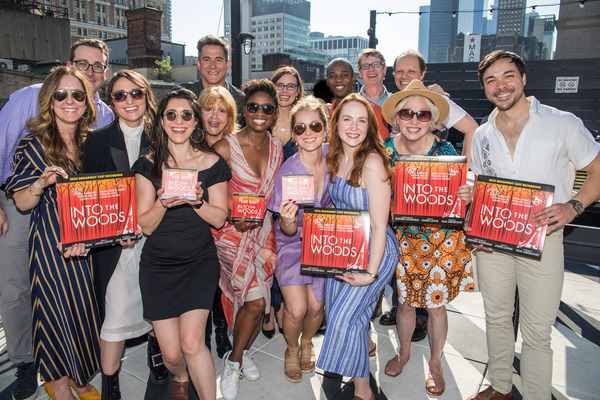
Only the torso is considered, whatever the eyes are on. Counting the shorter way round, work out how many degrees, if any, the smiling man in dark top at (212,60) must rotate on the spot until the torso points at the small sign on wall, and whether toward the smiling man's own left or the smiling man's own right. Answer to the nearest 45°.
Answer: approximately 135° to the smiling man's own left

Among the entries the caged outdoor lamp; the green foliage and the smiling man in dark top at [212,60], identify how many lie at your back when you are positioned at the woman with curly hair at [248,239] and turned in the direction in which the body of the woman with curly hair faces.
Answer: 3

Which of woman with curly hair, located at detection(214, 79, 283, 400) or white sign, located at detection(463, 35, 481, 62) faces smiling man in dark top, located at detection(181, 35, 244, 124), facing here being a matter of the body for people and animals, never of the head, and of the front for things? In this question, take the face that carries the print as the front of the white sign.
the white sign

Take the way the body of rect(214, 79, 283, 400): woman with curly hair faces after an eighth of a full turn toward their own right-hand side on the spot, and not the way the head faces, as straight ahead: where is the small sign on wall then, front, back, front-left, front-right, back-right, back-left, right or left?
back

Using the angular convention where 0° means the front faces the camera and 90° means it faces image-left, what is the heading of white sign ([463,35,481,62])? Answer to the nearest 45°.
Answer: approximately 0°

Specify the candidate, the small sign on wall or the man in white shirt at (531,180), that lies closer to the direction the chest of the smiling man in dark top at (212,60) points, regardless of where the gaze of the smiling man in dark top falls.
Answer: the man in white shirt

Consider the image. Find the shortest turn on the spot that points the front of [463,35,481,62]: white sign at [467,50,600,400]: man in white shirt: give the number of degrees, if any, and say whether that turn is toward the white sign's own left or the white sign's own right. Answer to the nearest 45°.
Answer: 0° — it already faces them
